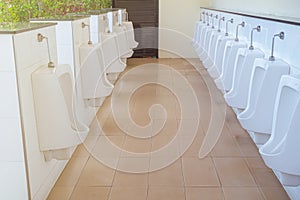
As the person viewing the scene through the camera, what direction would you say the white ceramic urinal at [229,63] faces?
facing to the left of the viewer

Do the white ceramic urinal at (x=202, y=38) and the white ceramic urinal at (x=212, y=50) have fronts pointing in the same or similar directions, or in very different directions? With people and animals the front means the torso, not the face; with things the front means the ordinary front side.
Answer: same or similar directions

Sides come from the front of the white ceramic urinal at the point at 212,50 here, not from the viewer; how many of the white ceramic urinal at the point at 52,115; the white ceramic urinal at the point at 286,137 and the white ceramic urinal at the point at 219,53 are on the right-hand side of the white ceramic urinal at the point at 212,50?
0

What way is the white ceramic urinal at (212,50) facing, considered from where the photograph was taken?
facing to the left of the viewer

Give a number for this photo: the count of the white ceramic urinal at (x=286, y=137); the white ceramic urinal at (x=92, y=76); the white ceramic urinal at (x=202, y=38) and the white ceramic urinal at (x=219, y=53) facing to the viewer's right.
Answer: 1

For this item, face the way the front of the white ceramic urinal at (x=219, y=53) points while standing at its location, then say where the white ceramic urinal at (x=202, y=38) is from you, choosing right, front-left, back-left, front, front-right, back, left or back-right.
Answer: right

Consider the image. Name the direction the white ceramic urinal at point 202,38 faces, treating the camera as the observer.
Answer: facing to the left of the viewer

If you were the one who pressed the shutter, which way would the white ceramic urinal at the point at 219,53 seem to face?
facing to the left of the viewer

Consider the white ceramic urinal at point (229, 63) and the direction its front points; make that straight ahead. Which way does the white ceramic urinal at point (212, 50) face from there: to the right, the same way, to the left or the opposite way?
the same way

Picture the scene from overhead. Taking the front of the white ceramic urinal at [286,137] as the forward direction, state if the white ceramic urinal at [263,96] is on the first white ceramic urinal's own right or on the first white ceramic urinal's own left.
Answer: on the first white ceramic urinal's own right

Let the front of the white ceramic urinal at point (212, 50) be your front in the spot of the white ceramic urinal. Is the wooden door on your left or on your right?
on your right

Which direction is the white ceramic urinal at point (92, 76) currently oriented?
to the viewer's right

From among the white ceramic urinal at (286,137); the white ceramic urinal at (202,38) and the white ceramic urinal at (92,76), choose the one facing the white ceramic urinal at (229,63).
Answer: the white ceramic urinal at (92,76)

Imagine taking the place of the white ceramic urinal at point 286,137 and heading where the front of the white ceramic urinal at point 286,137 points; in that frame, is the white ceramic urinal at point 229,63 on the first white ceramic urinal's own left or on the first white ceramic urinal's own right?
on the first white ceramic urinal's own right

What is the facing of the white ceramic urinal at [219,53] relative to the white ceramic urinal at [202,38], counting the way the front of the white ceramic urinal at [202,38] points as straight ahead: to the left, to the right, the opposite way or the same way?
the same way

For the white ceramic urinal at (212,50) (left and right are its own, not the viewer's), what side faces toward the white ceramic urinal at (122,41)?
front

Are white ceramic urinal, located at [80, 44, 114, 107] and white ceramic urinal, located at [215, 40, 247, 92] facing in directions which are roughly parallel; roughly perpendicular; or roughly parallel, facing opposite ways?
roughly parallel, facing opposite ways

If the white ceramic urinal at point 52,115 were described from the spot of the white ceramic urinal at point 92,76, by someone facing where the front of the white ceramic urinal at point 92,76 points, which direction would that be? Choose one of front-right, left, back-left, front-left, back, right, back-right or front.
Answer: right

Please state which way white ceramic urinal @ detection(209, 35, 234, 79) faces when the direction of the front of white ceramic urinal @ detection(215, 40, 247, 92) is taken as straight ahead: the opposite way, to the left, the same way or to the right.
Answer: the same way

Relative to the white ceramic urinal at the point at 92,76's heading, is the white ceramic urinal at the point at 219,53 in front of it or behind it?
in front

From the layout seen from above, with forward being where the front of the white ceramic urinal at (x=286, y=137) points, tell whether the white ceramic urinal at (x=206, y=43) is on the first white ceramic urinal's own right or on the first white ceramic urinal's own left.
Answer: on the first white ceramic urinal's own right
